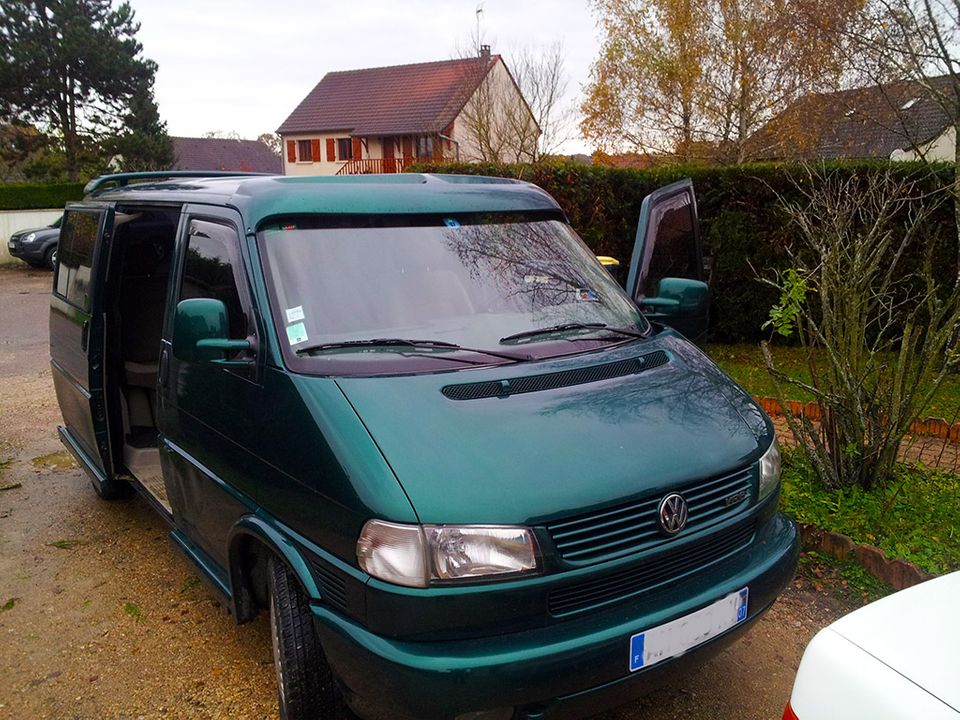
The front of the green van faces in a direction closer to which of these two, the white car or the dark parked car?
the white car

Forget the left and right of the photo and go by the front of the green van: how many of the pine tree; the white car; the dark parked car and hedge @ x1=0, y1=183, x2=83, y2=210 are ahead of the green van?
1

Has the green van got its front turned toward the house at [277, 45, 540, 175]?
no

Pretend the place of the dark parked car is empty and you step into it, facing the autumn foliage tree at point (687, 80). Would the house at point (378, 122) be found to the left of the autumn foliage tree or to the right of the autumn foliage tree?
left

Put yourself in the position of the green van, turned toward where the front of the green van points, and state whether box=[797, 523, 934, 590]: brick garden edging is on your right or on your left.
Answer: on your left

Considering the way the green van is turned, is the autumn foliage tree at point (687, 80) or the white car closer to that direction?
the white car

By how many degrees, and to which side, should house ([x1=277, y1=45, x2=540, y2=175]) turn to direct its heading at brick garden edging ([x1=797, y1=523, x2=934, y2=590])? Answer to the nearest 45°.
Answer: approximately 45° to its left

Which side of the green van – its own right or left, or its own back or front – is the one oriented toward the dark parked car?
back

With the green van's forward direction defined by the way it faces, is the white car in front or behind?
in front

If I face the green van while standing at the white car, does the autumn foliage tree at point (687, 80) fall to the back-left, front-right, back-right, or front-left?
front-right

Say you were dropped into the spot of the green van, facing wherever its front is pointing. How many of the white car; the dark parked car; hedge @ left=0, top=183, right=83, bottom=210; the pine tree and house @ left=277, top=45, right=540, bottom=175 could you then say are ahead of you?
1

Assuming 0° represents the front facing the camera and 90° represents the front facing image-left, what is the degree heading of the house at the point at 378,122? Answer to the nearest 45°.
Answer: approximately 45°

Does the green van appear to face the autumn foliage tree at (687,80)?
no

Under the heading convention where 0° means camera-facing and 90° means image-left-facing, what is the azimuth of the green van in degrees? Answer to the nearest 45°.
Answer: approximately 315°

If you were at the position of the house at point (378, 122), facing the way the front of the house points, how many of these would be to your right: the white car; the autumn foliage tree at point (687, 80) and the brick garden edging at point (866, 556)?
0

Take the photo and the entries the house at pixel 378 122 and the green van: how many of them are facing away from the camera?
0

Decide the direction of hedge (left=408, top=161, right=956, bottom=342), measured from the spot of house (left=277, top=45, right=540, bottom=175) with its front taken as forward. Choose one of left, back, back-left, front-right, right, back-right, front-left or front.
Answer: front-left

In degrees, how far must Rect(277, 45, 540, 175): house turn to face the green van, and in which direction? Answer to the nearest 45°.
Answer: approximately 45° to its left

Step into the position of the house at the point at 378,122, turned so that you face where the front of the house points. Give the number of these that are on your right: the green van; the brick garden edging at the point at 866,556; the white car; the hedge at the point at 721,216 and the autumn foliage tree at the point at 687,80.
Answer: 0

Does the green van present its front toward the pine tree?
no
